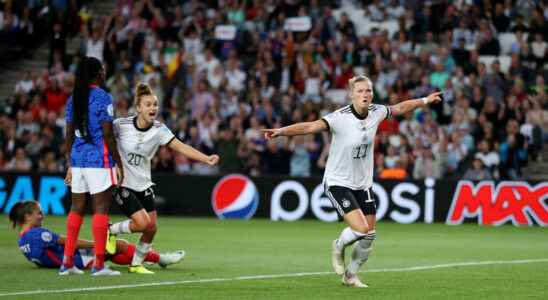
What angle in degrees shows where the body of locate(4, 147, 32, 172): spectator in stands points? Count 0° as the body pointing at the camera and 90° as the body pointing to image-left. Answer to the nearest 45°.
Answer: approximately 0°

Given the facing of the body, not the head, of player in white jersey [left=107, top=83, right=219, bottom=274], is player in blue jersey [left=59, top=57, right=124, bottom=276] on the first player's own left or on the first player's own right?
on the first player's own right

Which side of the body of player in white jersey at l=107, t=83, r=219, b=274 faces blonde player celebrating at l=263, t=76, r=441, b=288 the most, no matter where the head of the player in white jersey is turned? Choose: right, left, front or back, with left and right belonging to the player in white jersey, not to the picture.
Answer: front

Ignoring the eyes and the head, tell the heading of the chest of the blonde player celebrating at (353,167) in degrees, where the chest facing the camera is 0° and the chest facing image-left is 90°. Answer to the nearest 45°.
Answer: approximately 315°

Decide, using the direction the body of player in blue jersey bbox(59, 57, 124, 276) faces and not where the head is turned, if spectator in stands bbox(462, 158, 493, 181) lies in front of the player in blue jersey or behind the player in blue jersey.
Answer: in front

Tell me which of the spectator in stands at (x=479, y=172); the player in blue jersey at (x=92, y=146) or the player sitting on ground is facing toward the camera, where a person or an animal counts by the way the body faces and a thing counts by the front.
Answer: the spectator in stands

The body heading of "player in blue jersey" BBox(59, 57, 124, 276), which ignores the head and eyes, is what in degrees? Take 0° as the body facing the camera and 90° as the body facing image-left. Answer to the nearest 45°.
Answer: approximately 225°

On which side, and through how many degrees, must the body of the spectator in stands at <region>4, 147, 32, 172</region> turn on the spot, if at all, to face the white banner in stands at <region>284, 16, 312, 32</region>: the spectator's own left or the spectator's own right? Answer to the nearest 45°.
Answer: approximately 90° to the spectator's own left

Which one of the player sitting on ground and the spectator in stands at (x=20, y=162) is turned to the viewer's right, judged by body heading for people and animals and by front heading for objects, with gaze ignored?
the player sitting on ground

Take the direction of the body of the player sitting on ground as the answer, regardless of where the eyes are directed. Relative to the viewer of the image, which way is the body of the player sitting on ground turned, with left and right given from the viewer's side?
facing to the right of the viewer
